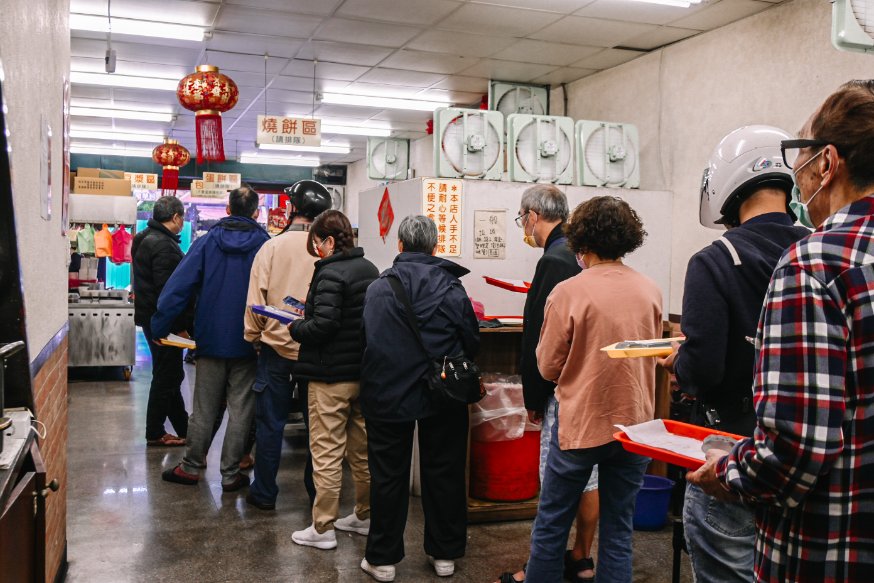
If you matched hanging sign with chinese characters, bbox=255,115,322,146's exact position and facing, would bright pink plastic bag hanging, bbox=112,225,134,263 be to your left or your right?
on your right

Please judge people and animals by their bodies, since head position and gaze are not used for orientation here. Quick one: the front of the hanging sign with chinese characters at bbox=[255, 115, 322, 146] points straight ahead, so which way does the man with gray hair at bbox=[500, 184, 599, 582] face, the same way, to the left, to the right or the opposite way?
to the right

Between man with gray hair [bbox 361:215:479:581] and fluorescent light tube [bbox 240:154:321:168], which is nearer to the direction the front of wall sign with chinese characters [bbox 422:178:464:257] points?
the man with gray hair

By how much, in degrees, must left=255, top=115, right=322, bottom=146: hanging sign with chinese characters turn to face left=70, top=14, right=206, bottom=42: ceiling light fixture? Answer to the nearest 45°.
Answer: approximately 45° to its right

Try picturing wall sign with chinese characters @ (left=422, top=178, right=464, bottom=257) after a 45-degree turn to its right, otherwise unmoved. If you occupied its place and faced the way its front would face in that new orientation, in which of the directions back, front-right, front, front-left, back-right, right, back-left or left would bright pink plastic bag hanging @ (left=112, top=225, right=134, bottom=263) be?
right

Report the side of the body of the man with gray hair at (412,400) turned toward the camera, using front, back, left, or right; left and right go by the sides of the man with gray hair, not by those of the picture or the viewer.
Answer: back
